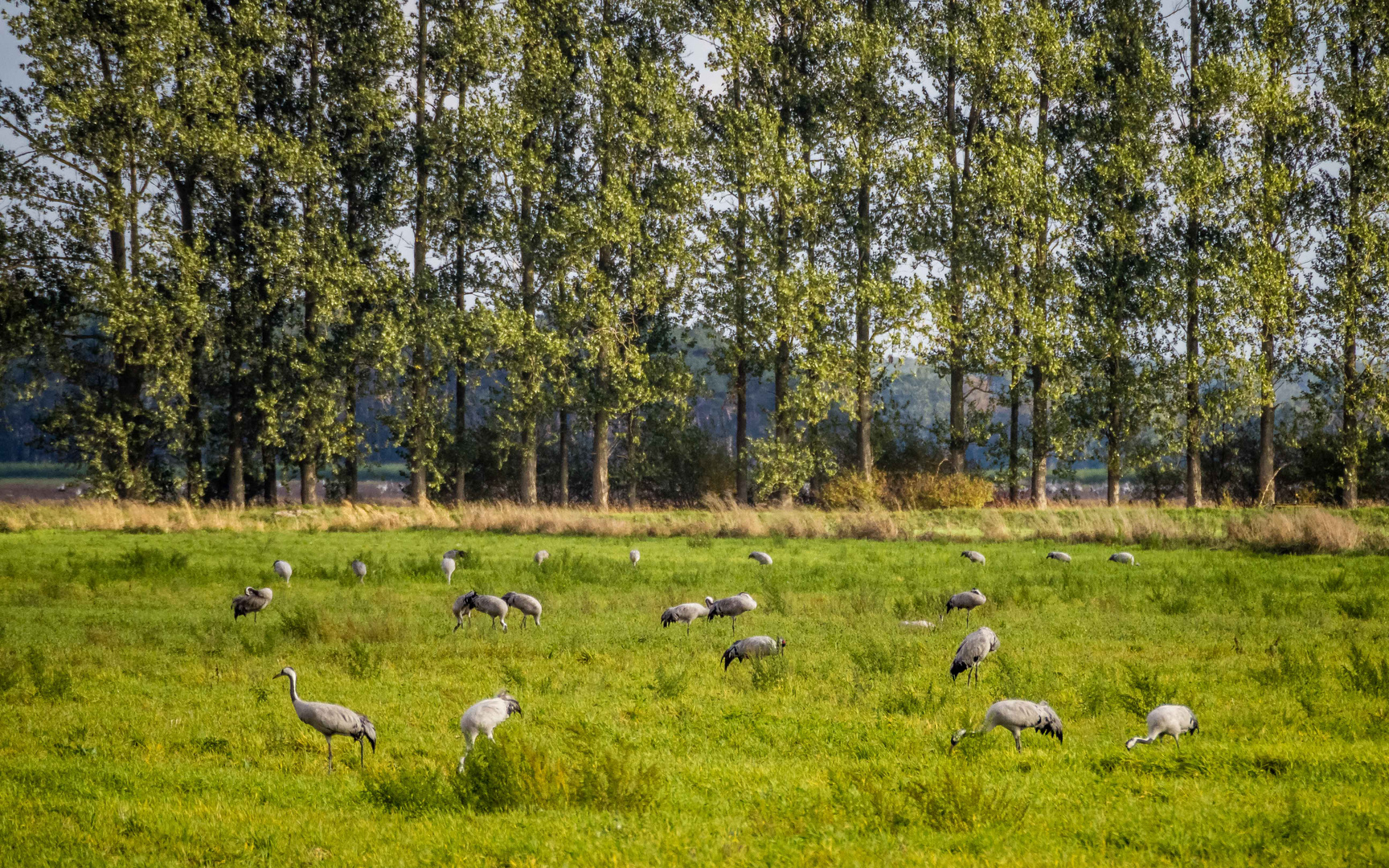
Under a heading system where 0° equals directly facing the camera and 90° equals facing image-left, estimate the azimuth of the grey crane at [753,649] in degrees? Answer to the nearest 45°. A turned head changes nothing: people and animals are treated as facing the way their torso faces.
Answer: approximately 270°

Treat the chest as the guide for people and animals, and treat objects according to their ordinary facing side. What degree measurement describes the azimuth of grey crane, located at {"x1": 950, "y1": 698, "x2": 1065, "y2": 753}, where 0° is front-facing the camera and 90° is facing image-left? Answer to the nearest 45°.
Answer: approximately 90°

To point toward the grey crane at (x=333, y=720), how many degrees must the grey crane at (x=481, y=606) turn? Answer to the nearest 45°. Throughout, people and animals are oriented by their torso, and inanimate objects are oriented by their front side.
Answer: approximately 90° to its left

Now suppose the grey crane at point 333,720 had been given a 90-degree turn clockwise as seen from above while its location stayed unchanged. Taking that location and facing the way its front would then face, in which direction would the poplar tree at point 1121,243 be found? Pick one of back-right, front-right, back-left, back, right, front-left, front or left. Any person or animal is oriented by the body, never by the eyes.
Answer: front-right

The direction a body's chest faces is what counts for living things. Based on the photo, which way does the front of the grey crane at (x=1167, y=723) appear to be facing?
to the viewer's left

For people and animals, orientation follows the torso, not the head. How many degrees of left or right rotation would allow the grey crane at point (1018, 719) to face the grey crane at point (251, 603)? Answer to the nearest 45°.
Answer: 0° — it already faces it

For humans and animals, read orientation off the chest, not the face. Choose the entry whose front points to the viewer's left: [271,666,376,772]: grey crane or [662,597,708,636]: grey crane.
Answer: [271,666,376,772]: grey crane

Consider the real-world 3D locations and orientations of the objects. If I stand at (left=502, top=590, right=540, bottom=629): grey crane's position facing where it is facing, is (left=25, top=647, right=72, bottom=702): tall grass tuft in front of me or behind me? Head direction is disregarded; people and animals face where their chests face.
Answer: behind
